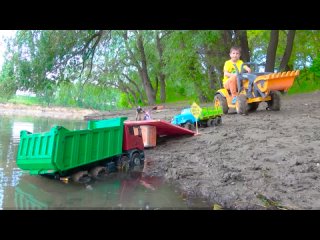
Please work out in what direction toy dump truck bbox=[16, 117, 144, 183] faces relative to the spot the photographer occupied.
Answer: facing away from the viewer and to the right of the viewer

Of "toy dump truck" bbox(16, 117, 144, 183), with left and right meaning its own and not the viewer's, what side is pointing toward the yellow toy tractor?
front

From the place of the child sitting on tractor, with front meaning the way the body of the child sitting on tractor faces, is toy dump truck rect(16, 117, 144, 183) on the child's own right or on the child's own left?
on the child's own right

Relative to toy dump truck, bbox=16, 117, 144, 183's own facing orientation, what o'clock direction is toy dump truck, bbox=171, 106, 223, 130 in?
toy dump truck, bbox=171, 106, 223, 130 is roughly at 12 o'clock from toy dump truck, bbox=16, 117, 144, 183.

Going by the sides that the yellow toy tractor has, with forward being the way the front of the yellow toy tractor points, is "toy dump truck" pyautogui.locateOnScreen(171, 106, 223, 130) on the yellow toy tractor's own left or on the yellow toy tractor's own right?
on the yellow toy tractor's own right

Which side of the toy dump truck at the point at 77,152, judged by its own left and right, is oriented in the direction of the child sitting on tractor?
front
